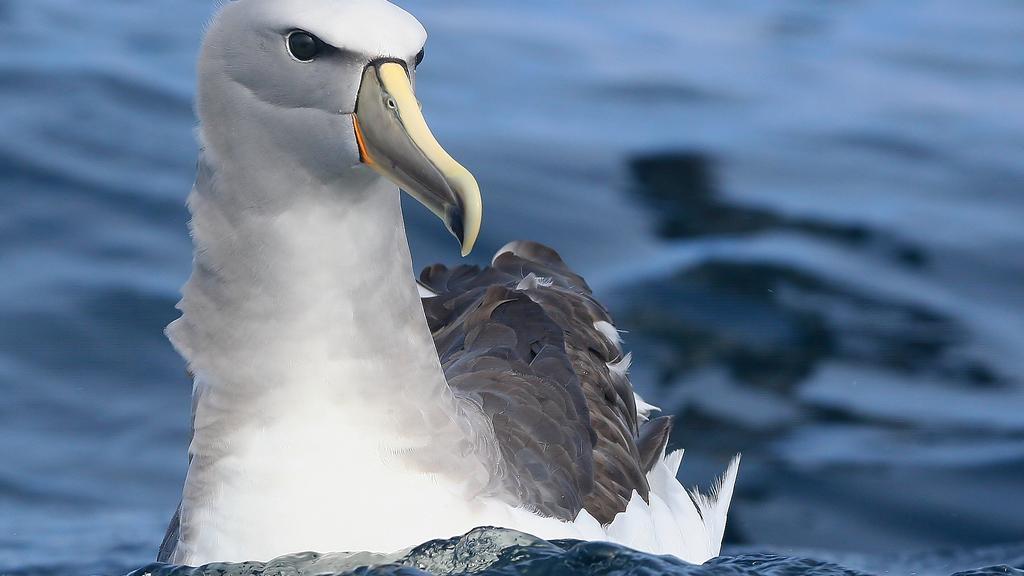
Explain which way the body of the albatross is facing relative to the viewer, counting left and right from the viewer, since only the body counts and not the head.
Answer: facing the viewer and to the left of the viewer
